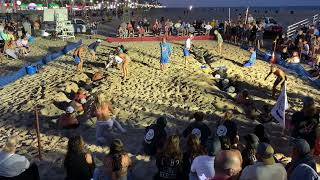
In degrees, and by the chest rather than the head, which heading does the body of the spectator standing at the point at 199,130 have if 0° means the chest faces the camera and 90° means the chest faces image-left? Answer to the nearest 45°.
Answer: approximately 180°

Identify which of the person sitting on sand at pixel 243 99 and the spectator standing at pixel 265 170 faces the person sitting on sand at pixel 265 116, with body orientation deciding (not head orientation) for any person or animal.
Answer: the spectator standing

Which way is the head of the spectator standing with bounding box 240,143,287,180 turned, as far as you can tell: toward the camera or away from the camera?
away from the camera

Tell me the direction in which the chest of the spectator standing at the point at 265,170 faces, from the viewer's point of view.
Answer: away from the camera

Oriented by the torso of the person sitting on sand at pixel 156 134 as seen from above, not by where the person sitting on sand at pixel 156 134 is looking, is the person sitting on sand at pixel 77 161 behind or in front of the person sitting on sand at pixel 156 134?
behind

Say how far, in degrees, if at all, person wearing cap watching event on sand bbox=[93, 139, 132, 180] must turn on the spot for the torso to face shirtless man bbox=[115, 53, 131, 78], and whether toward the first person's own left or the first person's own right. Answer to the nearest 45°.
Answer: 0° — they already face them

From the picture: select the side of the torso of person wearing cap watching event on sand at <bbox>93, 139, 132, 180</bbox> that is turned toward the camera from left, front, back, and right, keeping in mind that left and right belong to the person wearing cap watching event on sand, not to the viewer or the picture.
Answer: back

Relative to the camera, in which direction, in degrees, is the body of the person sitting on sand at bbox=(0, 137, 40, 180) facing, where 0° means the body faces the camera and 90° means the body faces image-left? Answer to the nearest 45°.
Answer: approximately 225°

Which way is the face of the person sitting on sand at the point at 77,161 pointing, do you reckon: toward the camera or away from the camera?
away from the camera

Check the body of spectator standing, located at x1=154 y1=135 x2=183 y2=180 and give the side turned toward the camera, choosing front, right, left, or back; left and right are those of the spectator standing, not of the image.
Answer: back

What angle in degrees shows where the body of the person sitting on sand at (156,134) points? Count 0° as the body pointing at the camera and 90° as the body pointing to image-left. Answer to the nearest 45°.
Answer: approximately 225°
